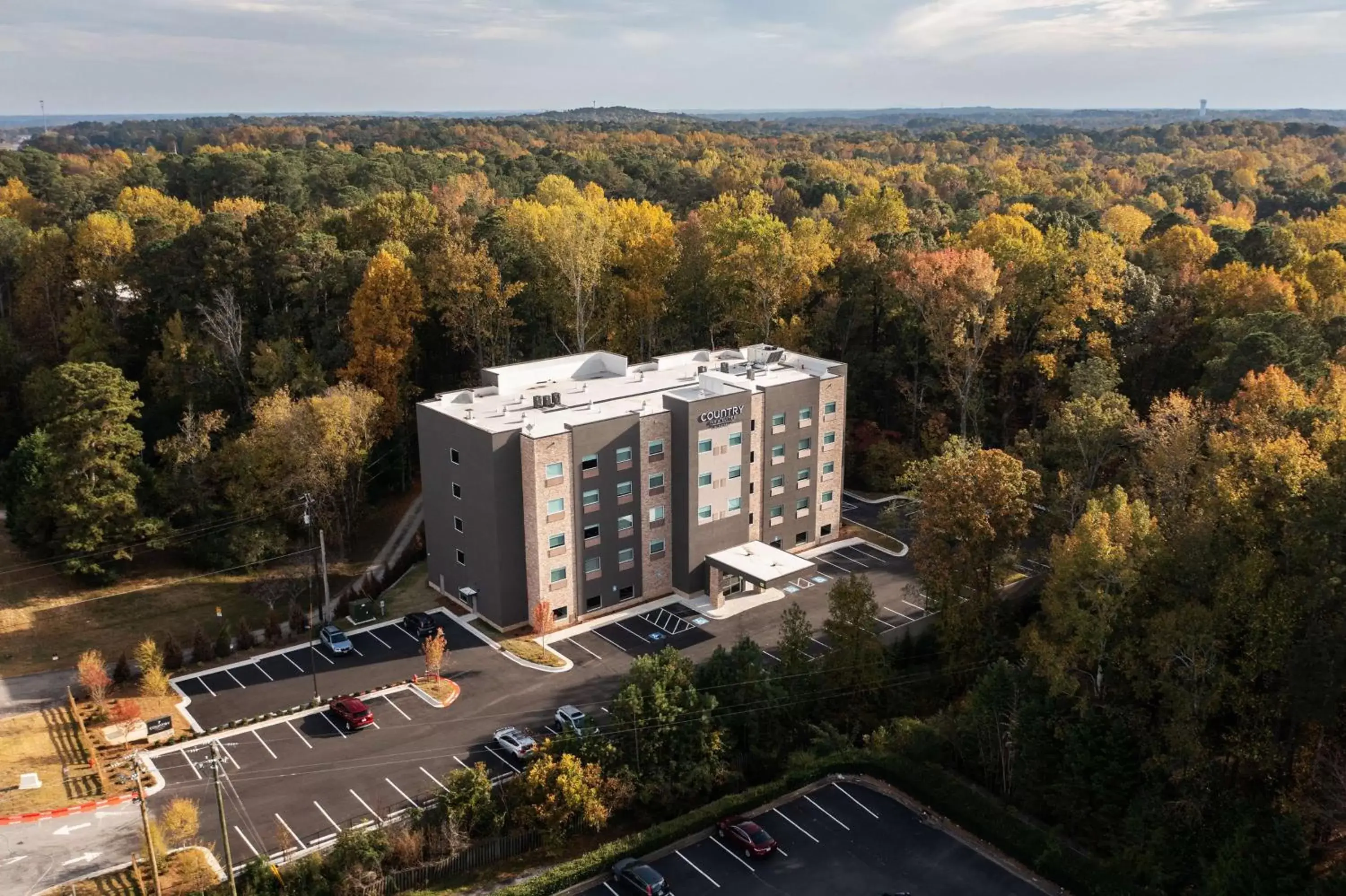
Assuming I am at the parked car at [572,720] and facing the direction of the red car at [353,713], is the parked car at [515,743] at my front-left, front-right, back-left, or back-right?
front-left

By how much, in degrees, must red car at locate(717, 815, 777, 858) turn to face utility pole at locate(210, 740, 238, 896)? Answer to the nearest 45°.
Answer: approximately 45° to its left

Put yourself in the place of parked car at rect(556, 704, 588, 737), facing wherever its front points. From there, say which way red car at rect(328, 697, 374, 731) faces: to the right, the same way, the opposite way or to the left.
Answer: the opposite way

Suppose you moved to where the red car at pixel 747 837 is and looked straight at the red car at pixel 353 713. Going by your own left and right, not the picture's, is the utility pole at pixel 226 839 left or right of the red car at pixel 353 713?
left

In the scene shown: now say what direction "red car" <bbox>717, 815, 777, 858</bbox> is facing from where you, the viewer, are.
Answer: facing away from the viewer and to the left of the viewer

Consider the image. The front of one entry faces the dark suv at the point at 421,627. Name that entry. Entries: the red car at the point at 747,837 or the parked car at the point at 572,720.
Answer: the red car

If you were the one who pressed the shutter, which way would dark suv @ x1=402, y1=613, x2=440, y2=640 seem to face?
facing away from the viewer and to the left of the viewer

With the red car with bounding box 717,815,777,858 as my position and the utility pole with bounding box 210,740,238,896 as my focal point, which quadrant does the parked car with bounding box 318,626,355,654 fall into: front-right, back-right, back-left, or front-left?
front-right

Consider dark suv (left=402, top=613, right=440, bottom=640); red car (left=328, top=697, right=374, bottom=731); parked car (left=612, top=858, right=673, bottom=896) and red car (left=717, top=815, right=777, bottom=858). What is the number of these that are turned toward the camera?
0

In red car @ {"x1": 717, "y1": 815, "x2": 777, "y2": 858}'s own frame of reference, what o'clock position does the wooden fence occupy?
The wooden fence is roughly at 10 o'clock from the red car.

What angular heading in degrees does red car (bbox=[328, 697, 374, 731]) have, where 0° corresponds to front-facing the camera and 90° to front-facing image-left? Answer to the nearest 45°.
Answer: approximately 135°

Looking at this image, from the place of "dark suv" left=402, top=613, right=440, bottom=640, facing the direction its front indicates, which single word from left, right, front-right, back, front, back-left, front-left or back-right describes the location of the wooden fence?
back-left

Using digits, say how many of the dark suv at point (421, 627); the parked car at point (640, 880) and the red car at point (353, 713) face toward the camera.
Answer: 0

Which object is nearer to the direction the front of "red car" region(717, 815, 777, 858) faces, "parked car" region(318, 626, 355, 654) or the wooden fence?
the parked car
